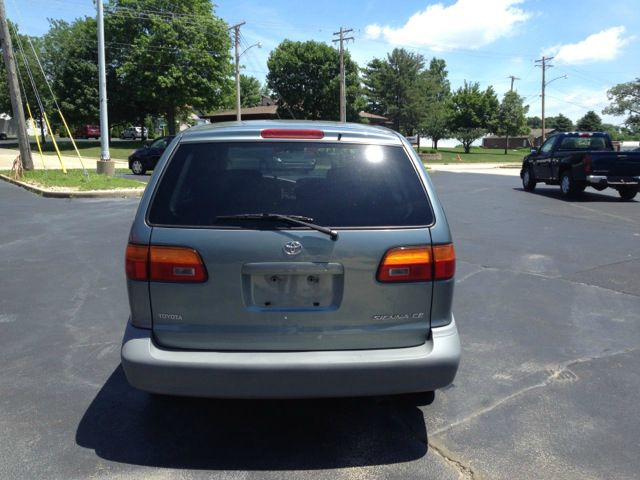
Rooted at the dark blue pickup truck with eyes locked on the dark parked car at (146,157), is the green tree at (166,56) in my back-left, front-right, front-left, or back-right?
front-right

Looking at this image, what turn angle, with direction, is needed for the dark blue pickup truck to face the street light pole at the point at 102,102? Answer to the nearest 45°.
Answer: approximately 45° to its left

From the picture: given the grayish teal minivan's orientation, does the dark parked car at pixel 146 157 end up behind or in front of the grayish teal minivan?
in front

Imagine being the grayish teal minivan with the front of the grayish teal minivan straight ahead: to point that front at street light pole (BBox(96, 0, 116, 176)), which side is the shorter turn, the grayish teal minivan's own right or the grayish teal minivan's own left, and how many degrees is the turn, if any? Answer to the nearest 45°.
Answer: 0° — it already faces it

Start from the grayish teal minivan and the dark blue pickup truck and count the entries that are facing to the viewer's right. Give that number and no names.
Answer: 0

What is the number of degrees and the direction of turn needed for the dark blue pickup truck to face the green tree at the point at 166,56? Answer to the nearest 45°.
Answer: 0° — it already faces it

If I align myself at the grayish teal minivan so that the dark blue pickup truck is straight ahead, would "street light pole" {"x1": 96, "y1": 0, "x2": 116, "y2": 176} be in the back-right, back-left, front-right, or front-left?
front-left

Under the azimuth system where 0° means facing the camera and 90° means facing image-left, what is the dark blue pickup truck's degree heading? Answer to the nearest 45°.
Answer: approximately 135°

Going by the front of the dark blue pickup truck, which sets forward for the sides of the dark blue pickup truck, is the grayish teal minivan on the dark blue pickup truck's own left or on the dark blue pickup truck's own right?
on the dark blue pickup truck's own left

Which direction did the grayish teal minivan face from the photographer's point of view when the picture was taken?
facing away from the viewer

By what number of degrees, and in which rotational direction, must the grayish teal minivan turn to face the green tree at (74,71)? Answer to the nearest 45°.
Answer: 0° — it already faces it
